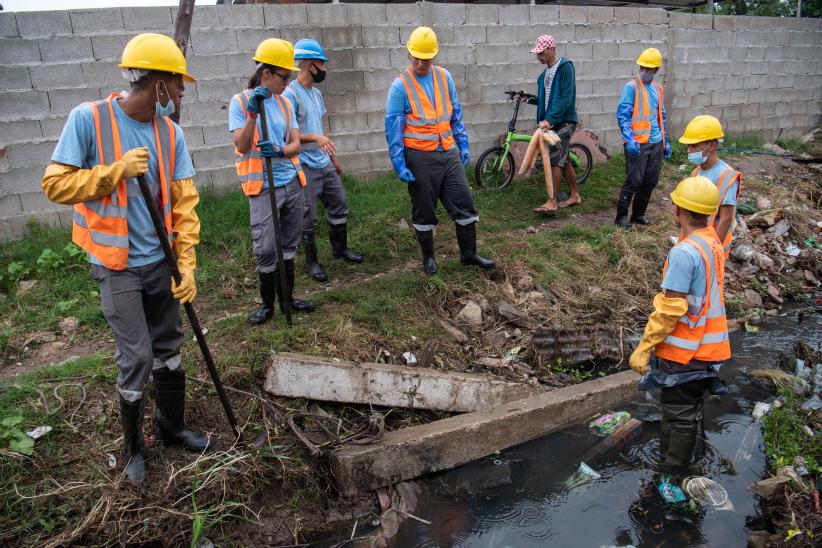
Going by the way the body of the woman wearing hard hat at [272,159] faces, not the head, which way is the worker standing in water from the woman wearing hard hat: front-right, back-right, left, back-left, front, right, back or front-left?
front

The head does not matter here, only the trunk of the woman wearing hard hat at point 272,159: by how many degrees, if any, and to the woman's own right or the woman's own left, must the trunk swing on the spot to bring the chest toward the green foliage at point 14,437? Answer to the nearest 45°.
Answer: approximately 90° to the woman's own right

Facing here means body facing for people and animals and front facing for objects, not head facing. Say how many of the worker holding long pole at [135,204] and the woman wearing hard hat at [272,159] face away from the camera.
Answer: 0

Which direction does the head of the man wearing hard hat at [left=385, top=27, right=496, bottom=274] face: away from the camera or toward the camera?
toward the camera

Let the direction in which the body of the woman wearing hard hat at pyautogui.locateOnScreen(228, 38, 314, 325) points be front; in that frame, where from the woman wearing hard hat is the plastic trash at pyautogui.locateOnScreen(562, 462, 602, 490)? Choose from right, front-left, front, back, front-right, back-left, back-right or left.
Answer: front

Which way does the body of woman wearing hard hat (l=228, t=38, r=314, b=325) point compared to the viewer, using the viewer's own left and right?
facing the viewer and to the right of the viewer

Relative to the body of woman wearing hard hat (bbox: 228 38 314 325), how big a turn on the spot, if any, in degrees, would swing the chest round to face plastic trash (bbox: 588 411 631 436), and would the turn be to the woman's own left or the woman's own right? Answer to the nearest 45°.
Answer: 0° — they already face it

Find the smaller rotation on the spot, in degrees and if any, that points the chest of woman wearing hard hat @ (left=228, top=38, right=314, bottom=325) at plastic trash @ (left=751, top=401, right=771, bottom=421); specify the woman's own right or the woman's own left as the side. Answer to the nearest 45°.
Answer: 0° — they already face it

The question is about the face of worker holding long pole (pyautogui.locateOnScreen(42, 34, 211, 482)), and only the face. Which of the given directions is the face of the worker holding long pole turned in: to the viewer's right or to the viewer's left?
to the viewer's right

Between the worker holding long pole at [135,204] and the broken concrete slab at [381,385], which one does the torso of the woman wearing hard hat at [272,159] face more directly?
the broken concrete slab

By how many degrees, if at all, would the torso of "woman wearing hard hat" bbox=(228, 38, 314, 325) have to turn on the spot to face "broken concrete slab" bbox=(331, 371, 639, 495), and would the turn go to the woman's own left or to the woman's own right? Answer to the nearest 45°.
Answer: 0° — they already face it

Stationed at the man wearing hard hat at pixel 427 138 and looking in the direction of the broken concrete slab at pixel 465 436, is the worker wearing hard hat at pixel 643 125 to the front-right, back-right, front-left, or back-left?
back-left

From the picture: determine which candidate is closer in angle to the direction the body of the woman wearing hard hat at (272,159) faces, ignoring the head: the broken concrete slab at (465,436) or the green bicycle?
the broken concrete slab
